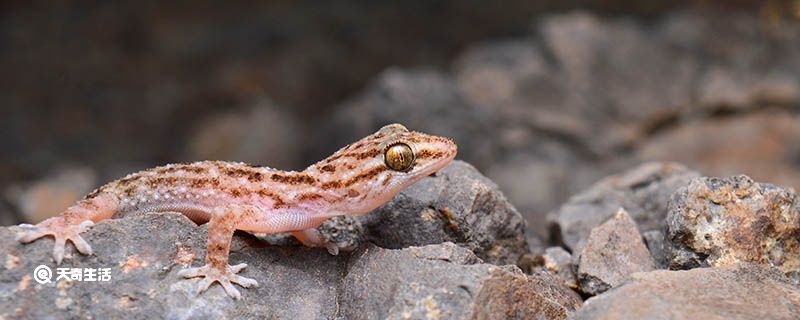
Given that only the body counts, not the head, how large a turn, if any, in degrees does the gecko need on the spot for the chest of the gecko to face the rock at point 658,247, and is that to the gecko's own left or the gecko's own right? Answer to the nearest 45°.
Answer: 0° — it already faces it

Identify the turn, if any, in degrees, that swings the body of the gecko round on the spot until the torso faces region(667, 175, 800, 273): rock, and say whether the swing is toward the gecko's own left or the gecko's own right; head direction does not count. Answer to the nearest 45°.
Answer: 0° — it already faces it

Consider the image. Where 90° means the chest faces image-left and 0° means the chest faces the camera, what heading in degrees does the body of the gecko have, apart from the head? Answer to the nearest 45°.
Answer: approximately 270°

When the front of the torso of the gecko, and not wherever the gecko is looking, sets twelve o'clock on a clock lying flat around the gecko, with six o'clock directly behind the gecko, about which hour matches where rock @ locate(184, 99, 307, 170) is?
The rock is roughly at 9 o'clock from the gecko.

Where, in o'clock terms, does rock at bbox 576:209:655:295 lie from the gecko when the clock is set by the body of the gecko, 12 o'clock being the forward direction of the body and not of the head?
The rock is roughly at 12 o'clock from the gecko.
